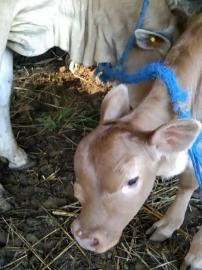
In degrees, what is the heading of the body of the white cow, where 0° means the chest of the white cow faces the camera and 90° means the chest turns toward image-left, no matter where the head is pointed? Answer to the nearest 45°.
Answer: approximately 270°

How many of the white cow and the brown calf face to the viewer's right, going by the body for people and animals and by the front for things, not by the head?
1

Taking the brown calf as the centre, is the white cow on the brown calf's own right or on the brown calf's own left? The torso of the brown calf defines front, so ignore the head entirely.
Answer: on the brown calf's own right

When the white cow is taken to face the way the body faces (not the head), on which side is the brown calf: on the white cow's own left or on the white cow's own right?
on the white cow's own right

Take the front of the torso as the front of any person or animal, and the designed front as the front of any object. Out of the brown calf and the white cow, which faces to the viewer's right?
the white cow

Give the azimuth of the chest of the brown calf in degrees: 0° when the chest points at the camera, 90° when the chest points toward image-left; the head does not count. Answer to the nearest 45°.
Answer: approximately 45°
